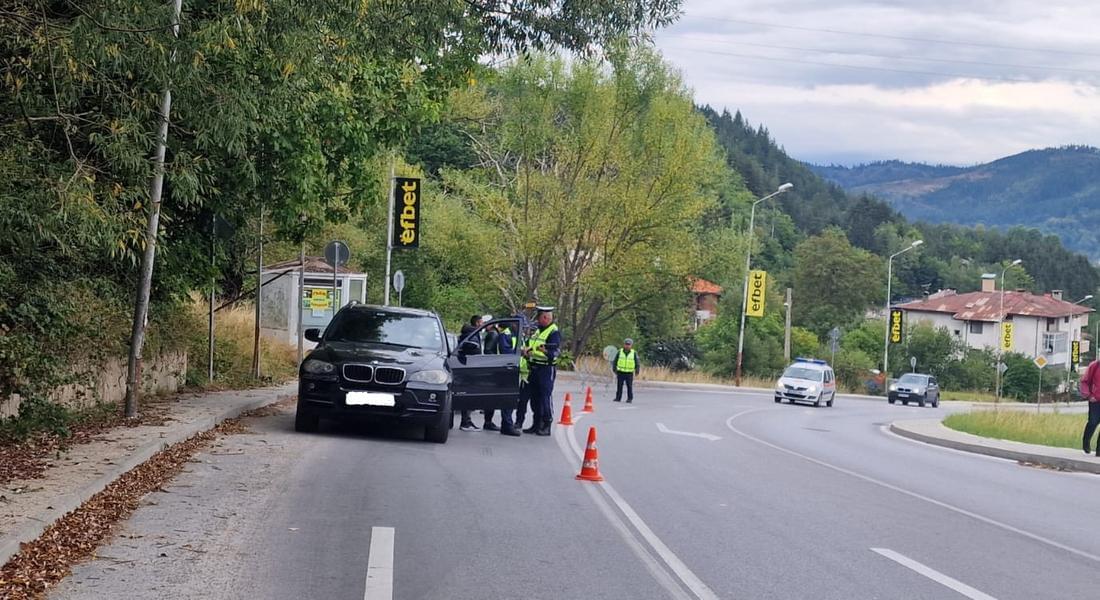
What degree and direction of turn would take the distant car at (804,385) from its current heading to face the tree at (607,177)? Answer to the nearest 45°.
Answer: approximately 45° to its right

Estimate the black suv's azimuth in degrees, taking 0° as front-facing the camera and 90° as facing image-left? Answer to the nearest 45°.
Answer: approximately 0°

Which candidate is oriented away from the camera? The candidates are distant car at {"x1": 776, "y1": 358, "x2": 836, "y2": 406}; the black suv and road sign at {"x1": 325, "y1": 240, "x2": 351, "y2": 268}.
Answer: the road sign

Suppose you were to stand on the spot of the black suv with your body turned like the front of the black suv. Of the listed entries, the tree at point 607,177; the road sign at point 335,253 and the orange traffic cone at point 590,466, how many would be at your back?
2

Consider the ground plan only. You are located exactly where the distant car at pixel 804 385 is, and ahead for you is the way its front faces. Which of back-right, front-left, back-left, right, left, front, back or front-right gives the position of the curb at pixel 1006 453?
front-left

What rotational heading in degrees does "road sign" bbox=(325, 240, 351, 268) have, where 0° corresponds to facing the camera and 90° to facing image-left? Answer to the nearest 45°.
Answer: approximately 180°

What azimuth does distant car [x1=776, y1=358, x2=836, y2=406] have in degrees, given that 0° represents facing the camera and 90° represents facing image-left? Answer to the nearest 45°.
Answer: approximately 45°

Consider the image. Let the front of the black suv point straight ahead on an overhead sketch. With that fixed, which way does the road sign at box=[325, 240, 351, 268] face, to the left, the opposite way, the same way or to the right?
the opposite way

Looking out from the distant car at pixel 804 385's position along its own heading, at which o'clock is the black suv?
The black suv is roughly at 11 o'clock from the distant car.

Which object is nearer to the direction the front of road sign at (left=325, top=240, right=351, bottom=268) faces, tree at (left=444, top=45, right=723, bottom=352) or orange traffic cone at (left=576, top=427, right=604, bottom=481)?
the tree

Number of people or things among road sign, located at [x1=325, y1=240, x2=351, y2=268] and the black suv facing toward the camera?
1

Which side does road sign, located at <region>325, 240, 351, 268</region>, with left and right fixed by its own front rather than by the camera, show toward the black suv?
back

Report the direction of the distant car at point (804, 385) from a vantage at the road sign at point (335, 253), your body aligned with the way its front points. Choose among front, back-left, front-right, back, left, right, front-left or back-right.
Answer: front-right

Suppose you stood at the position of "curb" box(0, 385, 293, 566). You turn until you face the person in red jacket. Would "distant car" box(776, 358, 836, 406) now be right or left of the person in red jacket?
left
